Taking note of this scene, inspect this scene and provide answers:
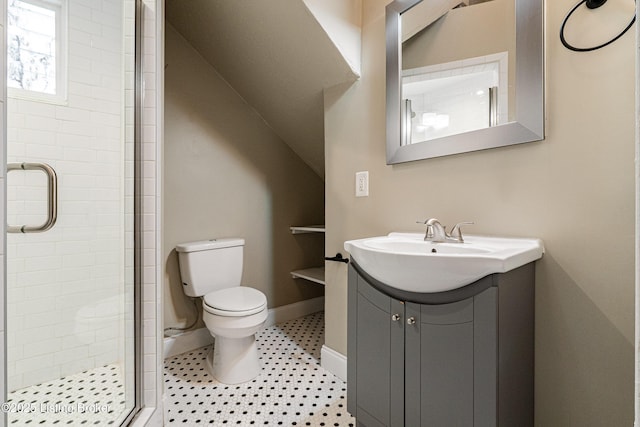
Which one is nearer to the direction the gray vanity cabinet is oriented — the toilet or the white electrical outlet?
the toilet

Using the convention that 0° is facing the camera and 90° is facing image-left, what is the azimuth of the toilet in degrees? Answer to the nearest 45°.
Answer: approximately 315°

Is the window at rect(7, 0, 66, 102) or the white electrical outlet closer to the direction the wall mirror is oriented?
the window

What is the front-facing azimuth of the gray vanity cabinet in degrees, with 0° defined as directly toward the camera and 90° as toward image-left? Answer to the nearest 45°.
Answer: approximately 45°

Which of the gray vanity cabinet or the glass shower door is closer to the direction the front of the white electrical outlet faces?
the glass shower door
